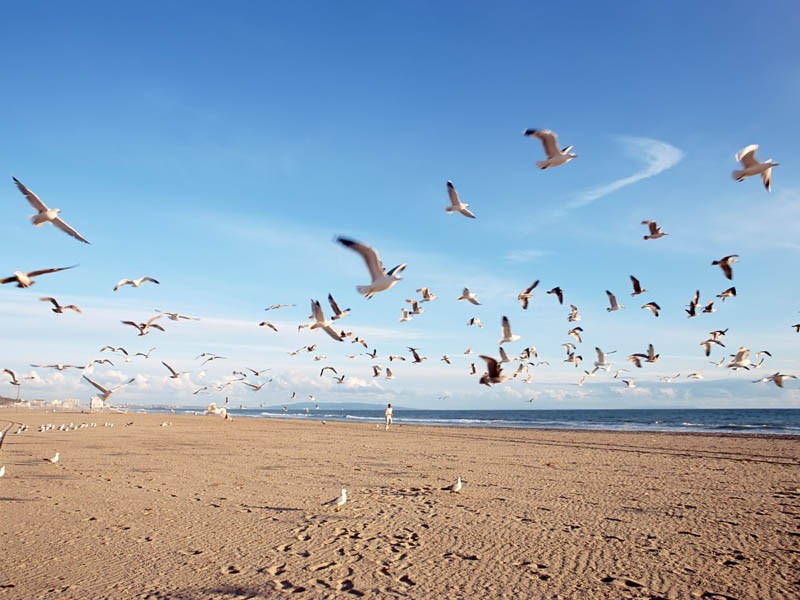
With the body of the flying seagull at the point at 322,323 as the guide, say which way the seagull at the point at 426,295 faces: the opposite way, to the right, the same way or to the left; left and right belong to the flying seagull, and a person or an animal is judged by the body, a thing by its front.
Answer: the same way

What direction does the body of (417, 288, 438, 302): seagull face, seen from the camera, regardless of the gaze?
to the viewer's right

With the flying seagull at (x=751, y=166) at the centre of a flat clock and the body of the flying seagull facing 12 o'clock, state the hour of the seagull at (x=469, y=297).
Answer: The seagull is roughly at 7 o'clock from the flying seagull.

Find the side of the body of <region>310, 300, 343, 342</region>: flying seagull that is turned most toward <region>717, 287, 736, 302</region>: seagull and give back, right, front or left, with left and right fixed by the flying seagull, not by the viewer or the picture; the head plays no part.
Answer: front

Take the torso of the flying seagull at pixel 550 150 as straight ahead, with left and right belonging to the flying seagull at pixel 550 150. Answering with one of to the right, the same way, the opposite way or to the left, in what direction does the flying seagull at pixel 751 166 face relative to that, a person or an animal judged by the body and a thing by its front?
the same way

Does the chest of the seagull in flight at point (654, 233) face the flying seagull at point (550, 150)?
no

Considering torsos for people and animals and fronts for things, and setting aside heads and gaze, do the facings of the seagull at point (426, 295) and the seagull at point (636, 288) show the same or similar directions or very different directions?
same or similar directions

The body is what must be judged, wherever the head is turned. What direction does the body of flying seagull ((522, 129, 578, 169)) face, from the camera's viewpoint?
to the viewer's right

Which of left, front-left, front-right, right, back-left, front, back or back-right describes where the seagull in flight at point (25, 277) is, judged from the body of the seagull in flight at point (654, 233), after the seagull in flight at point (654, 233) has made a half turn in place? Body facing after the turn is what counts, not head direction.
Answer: front-left

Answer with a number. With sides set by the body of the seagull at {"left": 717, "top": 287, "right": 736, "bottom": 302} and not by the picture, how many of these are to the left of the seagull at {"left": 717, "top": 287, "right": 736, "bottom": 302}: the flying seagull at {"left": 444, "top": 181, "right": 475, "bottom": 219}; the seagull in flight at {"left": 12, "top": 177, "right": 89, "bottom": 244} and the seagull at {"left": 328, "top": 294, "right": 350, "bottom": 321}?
0

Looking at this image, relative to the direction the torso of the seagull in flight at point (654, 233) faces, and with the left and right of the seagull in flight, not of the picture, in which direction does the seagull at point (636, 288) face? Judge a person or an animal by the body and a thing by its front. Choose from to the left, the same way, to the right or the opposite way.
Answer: the same way
